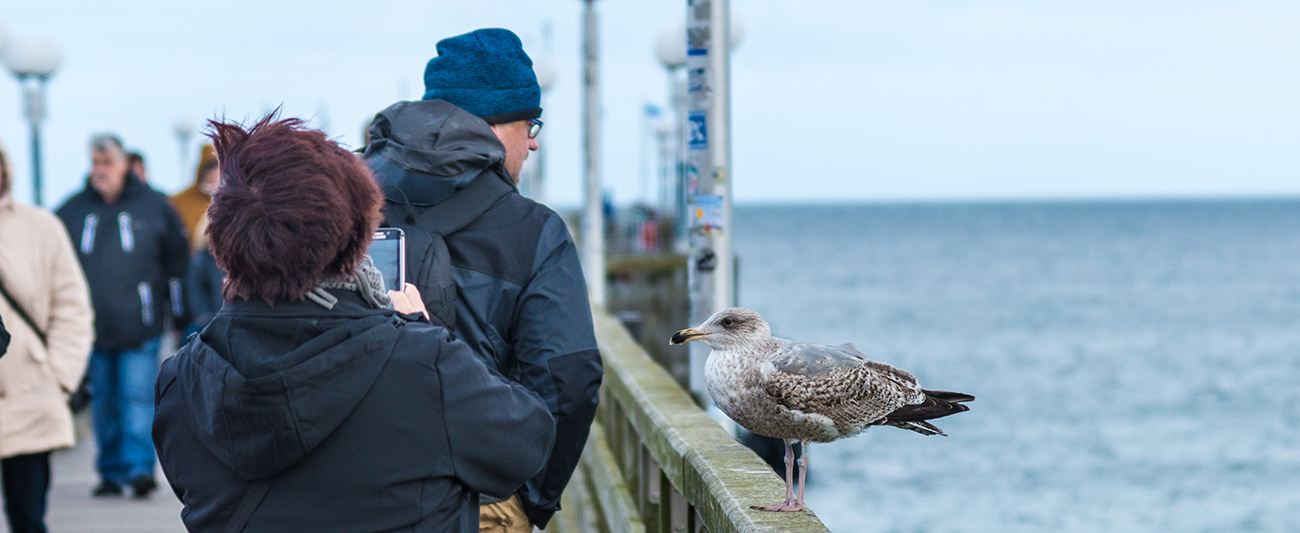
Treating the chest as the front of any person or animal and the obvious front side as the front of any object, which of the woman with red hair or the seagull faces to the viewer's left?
the seagull

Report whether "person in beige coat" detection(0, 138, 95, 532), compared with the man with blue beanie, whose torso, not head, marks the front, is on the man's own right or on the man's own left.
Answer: on the man's own left

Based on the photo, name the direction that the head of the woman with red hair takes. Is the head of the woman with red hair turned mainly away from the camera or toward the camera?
away from the camera

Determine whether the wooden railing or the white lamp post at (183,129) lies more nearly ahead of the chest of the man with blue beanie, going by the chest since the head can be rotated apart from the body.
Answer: the wooden railing

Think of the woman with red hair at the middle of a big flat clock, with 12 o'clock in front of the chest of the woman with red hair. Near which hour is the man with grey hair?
The man with grey hair is roughly at 10 o'clock from the woman with red hair.

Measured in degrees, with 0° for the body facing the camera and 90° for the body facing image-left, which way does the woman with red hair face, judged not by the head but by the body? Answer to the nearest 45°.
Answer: approximately 225°

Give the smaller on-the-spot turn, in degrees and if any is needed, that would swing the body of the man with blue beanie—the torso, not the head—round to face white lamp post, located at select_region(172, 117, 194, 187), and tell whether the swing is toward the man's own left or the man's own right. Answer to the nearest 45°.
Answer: approximately 45° to the man's own left

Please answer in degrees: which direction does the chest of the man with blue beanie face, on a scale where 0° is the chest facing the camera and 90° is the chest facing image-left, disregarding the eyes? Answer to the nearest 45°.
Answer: approximately 225°

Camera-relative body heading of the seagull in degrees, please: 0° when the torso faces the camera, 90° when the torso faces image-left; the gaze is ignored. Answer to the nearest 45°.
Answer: approximately 90°

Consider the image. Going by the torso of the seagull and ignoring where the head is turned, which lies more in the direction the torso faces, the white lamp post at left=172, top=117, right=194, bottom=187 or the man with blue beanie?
the man with blue beanie

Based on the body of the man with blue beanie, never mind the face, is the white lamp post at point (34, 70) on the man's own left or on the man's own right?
on the man's own left
